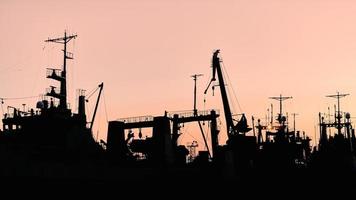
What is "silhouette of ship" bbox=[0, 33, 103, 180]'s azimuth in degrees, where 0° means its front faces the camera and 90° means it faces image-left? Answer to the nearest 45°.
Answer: approximately 45°
